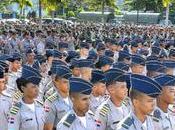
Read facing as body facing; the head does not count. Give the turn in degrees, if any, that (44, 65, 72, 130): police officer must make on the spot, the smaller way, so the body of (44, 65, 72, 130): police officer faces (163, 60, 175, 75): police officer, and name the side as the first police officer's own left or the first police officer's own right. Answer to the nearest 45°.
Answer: approximately 90° to the first police officer's own left

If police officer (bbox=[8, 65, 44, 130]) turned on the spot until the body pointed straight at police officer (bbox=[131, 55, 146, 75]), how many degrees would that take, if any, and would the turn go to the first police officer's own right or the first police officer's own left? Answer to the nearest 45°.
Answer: approximately 90° to the first police officer's own left

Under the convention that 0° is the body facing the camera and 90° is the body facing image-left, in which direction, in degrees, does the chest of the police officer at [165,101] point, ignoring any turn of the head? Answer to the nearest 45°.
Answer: approximately 315°

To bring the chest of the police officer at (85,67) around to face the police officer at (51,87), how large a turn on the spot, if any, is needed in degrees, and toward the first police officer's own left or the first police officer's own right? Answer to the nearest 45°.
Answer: approximately 90° to the first police officer's own right

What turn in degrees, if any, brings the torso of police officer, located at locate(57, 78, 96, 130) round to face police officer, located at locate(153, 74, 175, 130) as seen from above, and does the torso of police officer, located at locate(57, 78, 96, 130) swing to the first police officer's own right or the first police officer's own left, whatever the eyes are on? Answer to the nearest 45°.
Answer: approximately 90° to the first police officer's own left

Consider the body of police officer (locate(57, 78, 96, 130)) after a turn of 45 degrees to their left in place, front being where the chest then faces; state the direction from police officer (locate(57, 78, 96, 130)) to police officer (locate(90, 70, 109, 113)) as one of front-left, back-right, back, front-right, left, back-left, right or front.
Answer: left

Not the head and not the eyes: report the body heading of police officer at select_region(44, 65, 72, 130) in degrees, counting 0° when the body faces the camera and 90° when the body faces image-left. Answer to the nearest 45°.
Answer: approximately 315°
